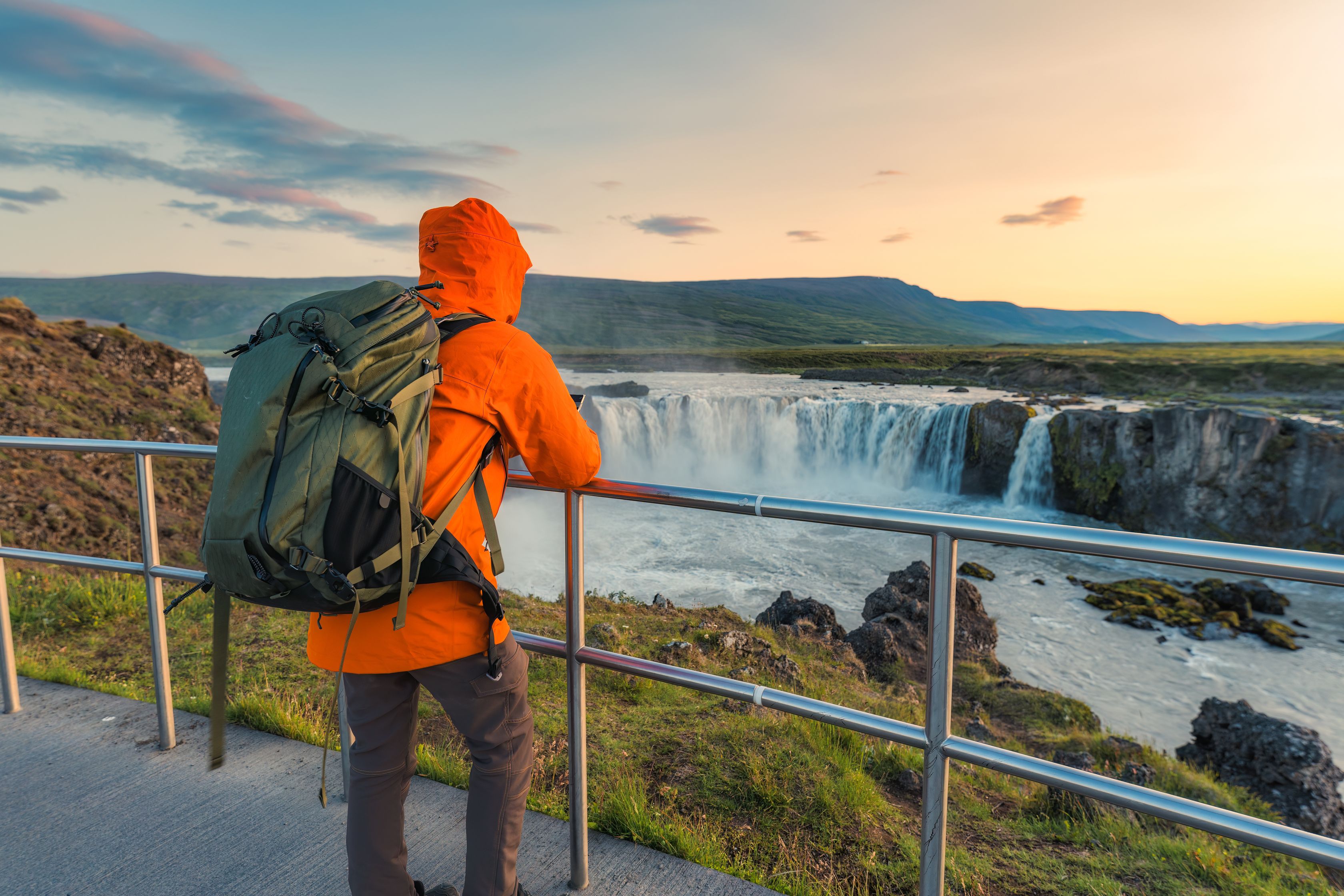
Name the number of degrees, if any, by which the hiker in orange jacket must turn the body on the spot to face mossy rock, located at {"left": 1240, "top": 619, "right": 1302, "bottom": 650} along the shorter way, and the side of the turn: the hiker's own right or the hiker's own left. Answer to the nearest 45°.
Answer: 0° — they already face it

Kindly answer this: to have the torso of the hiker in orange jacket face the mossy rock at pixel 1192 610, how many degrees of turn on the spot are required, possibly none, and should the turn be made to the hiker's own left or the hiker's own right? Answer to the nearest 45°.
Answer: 0° — they already face it

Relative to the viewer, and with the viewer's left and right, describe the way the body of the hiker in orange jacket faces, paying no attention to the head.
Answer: facing away from the viewer and to the right of the viewer

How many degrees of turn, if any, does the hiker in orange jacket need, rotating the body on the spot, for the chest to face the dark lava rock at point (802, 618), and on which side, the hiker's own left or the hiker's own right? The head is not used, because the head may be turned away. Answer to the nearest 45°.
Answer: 0° — they already face it

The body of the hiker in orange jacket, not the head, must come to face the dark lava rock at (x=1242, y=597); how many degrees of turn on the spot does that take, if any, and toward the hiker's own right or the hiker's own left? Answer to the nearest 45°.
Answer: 0° — they already face it

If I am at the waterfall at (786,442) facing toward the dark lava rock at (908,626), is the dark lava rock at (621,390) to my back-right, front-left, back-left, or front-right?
back-right
